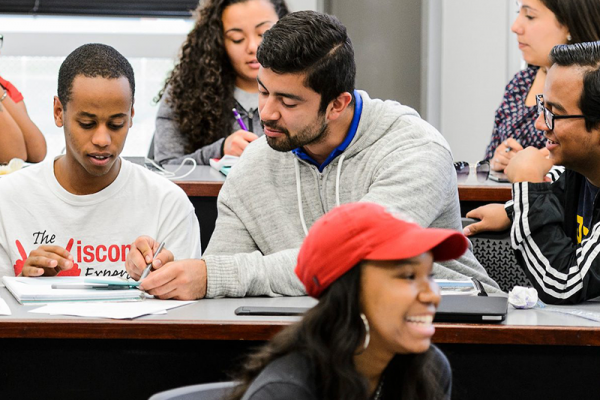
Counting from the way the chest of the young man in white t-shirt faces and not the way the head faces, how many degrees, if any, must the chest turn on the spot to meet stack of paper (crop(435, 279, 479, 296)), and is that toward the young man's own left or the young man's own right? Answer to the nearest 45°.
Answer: approximately 45° to the young man's own left

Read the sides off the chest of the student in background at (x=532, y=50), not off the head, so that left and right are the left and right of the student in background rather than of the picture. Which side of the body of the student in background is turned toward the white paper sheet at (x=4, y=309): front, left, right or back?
front

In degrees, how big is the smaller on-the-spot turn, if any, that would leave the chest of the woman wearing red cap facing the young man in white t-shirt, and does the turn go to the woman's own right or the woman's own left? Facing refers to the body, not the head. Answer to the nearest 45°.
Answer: approximately 180°

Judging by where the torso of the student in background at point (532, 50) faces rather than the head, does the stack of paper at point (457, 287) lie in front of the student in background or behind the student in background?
in front

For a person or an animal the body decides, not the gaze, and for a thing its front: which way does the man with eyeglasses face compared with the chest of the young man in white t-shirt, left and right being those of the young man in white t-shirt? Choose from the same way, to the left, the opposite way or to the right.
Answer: to the right

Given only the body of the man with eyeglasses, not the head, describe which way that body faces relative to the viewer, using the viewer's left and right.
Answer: facing the viewer and to the left of the viewer

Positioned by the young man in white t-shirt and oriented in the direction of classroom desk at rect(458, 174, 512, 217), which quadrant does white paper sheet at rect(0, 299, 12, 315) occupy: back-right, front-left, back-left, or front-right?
back-right

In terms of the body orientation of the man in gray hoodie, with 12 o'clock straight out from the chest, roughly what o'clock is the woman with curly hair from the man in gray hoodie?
The woman with curly hair is roughly at 4 o'clock from the man in gray hoodie.

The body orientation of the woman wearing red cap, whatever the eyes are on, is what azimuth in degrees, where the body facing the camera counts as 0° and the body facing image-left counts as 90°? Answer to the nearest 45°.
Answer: approximately 315°

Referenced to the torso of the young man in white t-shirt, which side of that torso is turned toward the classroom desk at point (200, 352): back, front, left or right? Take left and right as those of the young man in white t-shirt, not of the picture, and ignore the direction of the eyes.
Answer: front

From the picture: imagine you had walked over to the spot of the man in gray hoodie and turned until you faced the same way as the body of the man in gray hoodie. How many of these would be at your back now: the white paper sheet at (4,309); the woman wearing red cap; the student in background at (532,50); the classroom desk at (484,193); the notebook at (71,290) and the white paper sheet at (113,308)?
2

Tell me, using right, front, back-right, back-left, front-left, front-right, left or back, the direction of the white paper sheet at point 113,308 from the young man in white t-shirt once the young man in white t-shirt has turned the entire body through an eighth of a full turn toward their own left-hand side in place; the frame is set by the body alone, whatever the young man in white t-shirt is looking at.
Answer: front-right
